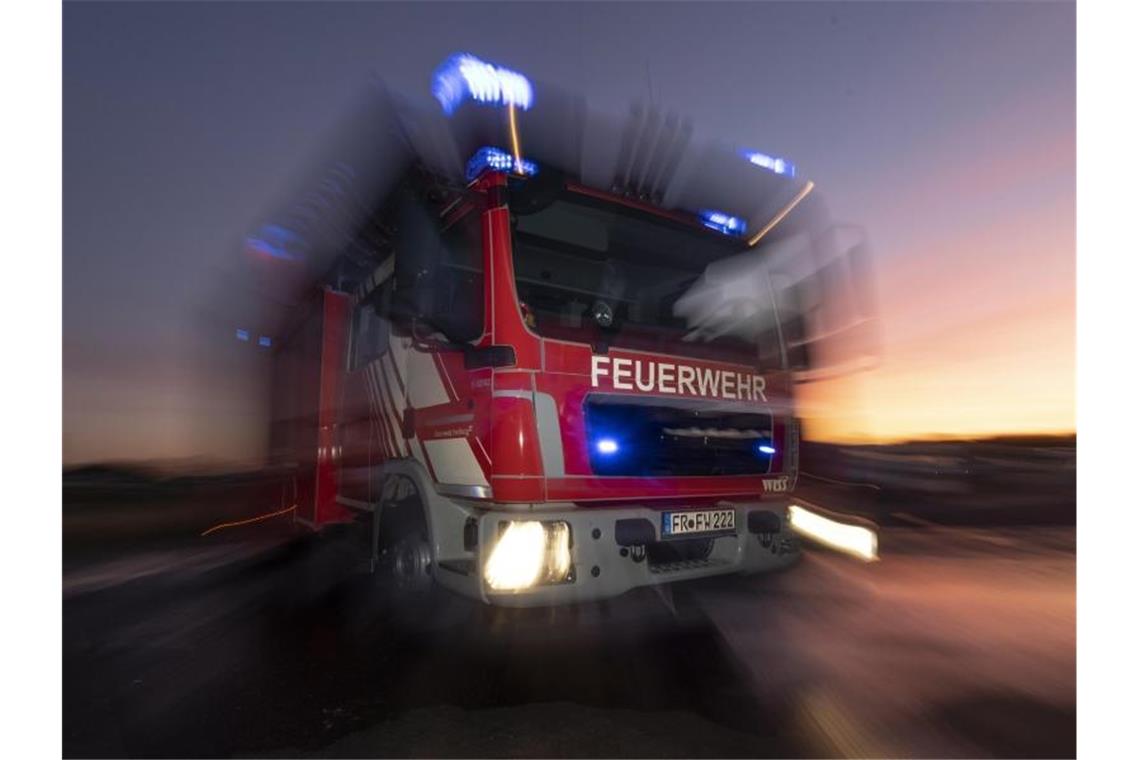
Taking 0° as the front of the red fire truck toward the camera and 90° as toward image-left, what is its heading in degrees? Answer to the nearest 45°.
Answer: approximately 315°
